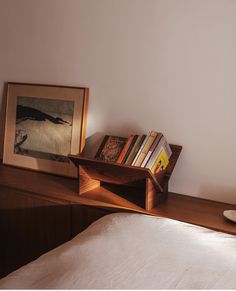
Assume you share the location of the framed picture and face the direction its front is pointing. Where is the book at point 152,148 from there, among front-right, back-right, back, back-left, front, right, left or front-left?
left

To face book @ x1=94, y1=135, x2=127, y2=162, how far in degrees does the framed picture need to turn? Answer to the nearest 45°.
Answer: approximately 90° to its left

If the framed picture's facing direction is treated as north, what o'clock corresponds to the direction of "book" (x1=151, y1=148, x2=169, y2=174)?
The book is roughly at 9 o'clock from the framed picture.

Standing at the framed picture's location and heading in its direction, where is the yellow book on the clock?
The yellow book is roughly at 9 o'clock from the framed picture.

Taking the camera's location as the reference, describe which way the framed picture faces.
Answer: facing the viewer and to the left of the viewer

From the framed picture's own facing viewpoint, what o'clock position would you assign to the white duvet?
The white duvet is roughly at 10 o'clock from the framed picture.
